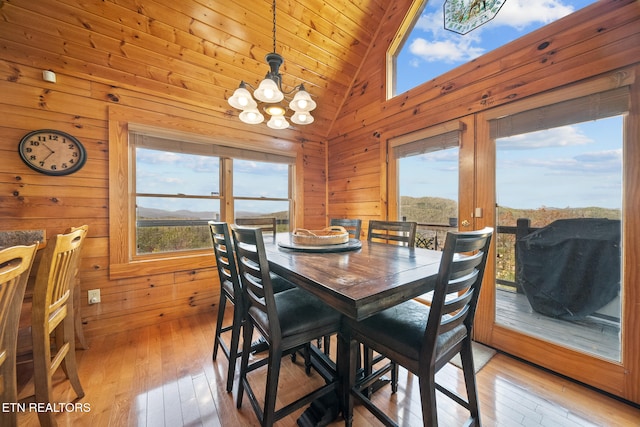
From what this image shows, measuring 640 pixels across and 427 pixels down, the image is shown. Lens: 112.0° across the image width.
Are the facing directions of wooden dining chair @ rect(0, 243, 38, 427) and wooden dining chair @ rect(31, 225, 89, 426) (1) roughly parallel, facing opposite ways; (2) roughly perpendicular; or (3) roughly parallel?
roughly parallel

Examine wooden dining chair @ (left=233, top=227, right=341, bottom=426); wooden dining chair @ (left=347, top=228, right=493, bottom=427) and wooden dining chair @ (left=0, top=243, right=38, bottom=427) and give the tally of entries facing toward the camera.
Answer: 0

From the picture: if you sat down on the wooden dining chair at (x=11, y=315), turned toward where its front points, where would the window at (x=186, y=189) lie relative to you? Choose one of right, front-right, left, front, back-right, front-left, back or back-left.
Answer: right

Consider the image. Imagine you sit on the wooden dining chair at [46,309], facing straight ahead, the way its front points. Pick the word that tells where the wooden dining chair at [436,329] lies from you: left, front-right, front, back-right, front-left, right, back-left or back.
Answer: back

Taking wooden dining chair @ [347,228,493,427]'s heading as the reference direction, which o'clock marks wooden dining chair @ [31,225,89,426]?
wooden dining chair @ [31,225,89,426] is roughly at 10 o'clock from wooden dining chair @ [347,228,493,427].

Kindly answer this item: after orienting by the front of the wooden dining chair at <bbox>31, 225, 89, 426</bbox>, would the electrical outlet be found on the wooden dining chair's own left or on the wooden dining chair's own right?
on the wooden dining chair's own right

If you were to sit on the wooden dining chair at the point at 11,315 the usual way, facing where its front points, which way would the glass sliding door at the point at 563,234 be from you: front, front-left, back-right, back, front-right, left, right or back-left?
back

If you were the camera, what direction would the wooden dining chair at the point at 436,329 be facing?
facing away from the viewer and to the left of the viewer

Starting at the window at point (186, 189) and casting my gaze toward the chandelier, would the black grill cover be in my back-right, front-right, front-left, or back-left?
front-left

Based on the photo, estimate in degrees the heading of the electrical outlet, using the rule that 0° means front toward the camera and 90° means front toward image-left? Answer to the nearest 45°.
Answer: approximately 0°

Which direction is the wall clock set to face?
toward the camera

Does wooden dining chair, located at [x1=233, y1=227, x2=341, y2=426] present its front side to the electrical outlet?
no

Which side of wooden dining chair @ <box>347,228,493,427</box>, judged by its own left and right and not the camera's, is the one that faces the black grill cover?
right

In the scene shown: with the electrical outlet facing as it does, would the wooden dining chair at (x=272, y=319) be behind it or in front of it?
in front

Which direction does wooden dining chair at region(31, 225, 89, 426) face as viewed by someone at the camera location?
facing away from the viewer and to the left of the viewer

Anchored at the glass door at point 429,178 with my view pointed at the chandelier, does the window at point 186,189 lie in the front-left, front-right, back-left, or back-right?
front-right

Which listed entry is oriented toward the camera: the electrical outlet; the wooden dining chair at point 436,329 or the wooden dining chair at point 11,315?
the electrical outlet

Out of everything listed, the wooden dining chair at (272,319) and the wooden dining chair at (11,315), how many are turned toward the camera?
0

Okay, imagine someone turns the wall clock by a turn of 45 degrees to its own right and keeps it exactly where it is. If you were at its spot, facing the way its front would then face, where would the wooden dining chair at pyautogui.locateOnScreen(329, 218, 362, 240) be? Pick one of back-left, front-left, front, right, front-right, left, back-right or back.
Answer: left

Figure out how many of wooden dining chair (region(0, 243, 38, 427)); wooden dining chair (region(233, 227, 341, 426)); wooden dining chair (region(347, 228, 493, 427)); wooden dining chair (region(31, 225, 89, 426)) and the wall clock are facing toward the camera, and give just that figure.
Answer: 1
